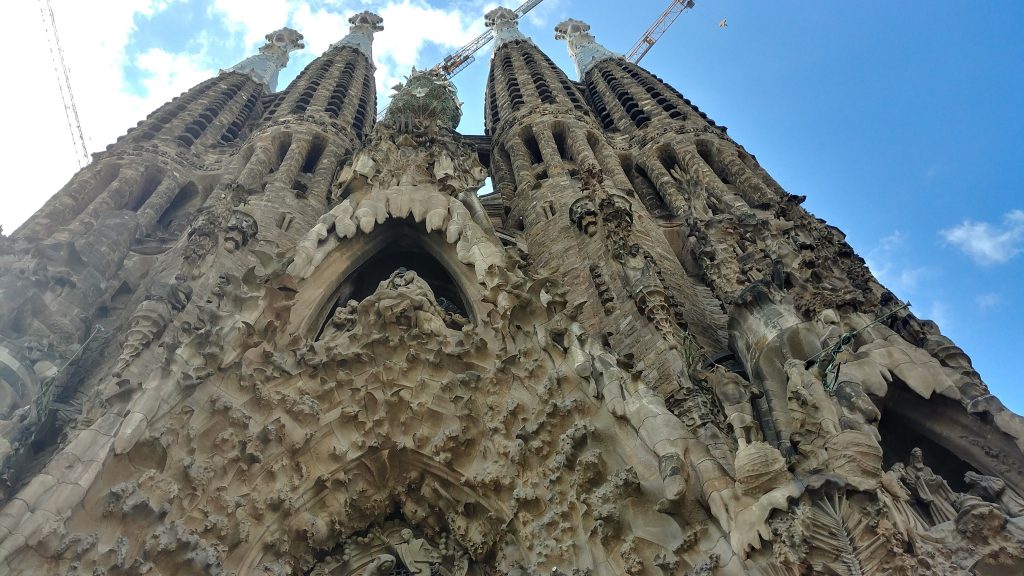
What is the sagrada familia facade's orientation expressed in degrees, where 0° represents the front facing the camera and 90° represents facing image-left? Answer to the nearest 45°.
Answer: approximately 0°
